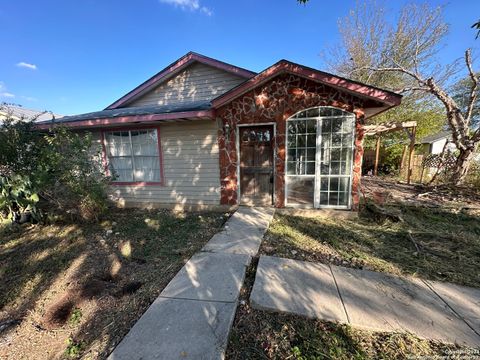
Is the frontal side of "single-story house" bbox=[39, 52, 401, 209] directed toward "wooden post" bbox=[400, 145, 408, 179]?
no

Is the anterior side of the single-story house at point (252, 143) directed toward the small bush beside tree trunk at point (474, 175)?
no

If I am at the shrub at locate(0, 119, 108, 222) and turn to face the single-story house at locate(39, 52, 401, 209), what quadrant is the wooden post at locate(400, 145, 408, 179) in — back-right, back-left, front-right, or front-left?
front-right

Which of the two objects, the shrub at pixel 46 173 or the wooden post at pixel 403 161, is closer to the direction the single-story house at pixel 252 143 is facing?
the shrub

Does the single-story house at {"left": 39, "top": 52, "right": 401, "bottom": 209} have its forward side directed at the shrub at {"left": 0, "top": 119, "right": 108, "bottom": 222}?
no

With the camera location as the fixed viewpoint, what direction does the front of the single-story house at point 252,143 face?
facing the viewer
